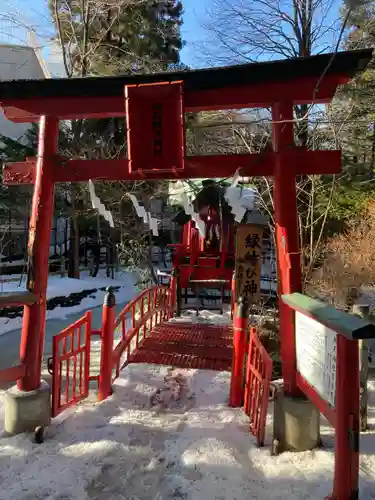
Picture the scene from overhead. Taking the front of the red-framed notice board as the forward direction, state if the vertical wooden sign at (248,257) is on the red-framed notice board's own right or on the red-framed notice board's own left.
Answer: on the red-framed notice board's own right

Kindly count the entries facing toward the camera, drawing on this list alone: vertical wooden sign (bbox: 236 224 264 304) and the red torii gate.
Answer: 2

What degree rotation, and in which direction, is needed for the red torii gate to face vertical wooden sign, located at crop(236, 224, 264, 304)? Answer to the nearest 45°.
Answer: approximately 180°

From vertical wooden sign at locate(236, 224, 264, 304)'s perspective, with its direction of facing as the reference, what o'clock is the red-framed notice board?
The red-framed notice board is roughly at 12 o'clock from the vertical wooden sign.

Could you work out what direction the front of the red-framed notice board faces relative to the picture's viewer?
facing the viewer and to the left of the viewer

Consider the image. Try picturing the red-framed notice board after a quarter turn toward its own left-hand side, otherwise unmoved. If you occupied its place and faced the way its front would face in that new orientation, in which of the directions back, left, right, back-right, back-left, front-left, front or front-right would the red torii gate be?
back

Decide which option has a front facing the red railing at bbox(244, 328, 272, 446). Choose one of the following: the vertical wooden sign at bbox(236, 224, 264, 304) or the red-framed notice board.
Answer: the vertical wooden sign

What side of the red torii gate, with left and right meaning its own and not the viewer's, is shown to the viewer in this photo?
front

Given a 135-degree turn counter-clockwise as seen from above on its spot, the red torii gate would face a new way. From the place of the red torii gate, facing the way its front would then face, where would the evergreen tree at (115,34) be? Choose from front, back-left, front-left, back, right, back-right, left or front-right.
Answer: front-left

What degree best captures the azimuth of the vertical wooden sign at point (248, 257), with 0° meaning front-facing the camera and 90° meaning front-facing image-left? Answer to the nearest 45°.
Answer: approximately 0°

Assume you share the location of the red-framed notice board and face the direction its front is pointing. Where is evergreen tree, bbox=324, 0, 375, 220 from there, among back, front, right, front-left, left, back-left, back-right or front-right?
back-right

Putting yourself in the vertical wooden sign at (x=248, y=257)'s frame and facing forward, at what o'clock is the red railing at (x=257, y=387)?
The red railing is roughly at 12 o'clock from the vertical wooden sign.
